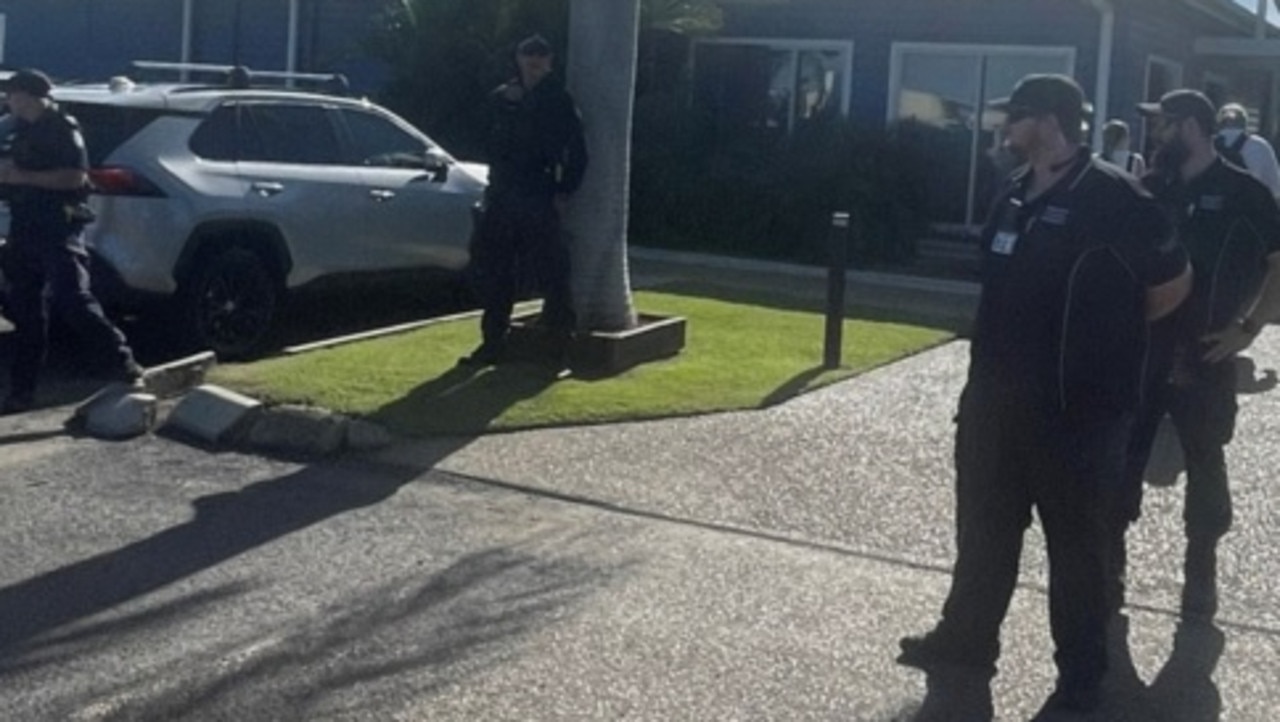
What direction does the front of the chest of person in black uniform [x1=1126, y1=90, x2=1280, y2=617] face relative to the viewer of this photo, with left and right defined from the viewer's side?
facing the viewer and to the left of the viewer

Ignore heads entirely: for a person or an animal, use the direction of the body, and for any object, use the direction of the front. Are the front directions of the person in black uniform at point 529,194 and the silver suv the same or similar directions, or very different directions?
very different directions

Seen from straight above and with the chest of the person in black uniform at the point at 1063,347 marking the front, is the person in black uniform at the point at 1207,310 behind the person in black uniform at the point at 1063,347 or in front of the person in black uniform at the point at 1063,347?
behind

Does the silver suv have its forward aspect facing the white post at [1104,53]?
yes

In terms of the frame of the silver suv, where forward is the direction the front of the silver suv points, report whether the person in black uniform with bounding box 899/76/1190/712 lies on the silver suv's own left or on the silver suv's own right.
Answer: on the silver suv's own right

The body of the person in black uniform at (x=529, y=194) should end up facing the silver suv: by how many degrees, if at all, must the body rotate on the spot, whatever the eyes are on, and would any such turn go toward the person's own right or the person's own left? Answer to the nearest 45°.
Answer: approximately 90° to the person's own right

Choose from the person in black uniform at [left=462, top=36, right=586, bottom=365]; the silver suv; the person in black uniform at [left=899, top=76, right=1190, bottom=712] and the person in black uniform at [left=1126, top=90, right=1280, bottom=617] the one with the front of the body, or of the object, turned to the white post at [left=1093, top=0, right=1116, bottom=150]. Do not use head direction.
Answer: the silver suv

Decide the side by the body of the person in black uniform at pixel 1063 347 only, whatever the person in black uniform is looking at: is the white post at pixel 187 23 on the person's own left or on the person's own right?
on the person's own right

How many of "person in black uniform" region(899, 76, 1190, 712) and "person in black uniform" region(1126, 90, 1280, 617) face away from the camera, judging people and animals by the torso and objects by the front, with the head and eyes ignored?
0

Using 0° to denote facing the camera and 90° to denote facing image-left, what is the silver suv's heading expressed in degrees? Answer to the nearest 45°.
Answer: approximately 225°

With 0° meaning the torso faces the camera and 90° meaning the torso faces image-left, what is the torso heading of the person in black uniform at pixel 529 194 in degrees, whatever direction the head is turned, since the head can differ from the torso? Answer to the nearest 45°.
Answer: approximately 45°

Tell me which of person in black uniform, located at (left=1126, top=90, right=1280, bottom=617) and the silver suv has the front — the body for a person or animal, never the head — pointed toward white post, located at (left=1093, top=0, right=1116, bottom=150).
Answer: the silver suv

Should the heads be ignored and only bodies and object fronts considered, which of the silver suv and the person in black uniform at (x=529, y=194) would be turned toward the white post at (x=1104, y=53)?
the silver suv

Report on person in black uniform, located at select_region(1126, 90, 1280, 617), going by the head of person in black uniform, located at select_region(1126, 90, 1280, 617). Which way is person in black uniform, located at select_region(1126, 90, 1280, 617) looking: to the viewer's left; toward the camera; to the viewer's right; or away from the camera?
to the viewer's left
